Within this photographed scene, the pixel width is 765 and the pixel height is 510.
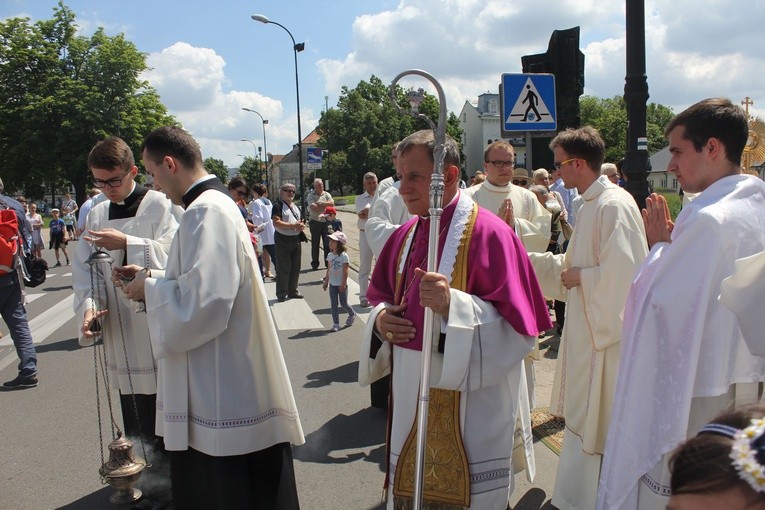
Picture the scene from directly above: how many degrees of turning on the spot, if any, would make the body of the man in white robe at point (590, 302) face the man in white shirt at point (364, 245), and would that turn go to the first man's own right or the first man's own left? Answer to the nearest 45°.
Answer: approximately 45° to the first man's own right

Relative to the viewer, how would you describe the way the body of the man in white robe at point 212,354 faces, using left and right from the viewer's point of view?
facing to the left of the viewer

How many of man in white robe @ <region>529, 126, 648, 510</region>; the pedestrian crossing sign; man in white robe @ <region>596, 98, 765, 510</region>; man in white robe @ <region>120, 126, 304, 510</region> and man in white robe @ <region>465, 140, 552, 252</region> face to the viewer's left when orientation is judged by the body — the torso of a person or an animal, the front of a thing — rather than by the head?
3

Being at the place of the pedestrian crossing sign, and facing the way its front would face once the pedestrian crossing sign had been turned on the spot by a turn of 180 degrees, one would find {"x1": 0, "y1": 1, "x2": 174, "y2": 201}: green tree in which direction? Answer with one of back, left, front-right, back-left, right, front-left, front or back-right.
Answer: front-left

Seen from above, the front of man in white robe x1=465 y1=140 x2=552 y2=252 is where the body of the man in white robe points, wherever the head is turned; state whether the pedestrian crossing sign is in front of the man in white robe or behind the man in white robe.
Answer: behind

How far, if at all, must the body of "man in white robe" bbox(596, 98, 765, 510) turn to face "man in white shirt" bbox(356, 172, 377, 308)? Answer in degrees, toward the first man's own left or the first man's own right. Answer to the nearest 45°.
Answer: approximately 45° to the first man's own right

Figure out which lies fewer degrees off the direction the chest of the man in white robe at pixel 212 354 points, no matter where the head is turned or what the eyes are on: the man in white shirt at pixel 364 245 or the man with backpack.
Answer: the man with backpack

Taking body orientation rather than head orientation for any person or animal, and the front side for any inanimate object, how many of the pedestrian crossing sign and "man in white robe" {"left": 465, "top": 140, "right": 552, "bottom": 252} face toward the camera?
2

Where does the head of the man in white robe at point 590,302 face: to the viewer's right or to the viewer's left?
to the viewer's left

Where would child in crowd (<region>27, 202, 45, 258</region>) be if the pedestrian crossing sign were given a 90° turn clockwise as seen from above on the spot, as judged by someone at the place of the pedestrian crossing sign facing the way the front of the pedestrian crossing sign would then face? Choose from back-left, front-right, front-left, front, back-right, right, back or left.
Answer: front-right

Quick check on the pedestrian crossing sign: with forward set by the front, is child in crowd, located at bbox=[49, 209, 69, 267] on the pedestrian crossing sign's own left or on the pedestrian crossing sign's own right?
on the pedestrian crossing sign's own right

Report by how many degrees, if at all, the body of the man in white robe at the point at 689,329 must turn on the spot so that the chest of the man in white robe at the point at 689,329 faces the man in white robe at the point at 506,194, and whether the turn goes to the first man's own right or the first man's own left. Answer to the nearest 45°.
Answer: approximately 45° to the first man's own right

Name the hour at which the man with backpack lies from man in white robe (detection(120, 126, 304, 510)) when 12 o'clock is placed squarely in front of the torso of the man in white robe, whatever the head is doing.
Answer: The man with backpack is roughly at 2 o'clock from the man in white robe.

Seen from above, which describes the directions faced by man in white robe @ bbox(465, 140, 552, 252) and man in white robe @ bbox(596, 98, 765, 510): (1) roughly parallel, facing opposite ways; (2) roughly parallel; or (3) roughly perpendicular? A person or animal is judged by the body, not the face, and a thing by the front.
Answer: roughly perpendicular

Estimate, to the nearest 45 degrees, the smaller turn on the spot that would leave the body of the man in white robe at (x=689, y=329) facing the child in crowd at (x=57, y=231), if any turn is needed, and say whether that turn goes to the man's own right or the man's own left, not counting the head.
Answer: approximately 45° to the man's own right

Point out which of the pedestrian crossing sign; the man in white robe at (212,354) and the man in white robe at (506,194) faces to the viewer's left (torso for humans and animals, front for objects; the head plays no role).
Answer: the man in white robe at (212,354)
